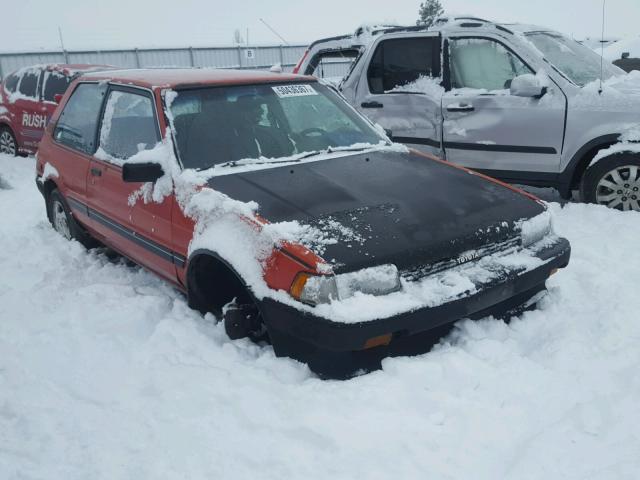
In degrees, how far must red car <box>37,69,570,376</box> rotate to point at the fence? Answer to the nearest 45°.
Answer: approximately 135° to its left

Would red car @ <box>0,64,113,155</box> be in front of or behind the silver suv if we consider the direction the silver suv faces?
behind

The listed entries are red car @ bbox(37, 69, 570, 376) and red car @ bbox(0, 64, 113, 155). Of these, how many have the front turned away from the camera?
0

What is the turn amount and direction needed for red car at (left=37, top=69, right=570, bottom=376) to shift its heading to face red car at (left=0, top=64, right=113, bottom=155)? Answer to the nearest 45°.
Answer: approximately 180°

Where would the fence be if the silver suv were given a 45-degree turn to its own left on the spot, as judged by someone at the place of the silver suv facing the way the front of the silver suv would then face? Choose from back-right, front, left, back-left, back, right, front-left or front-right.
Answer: back-left
